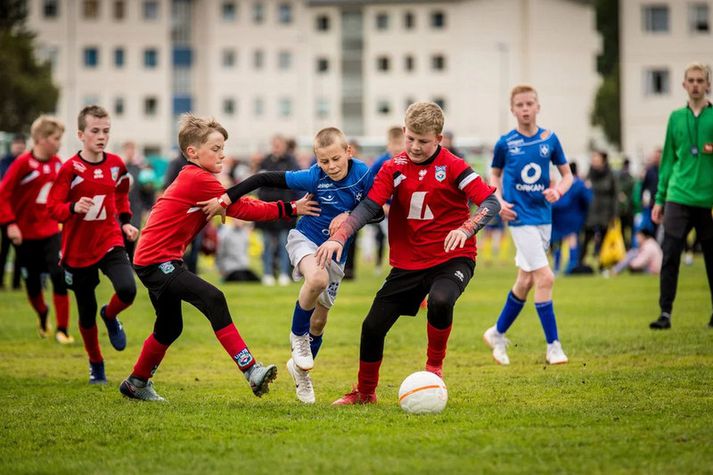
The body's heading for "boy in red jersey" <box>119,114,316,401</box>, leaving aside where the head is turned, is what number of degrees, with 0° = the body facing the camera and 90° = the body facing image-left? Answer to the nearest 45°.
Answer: approximately 270°

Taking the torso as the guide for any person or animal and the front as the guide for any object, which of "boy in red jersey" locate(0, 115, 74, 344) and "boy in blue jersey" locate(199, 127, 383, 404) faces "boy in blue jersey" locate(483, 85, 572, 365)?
the boy in red jersey

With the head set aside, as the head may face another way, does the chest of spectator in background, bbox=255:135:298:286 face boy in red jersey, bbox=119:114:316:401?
yes

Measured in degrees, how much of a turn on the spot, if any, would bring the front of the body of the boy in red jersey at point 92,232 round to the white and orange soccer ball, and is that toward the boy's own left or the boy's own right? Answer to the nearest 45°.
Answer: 0° — they already face it

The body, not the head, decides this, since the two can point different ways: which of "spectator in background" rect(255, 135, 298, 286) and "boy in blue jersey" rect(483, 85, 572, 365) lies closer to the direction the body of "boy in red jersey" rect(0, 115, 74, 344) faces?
the boy in blue jersey
